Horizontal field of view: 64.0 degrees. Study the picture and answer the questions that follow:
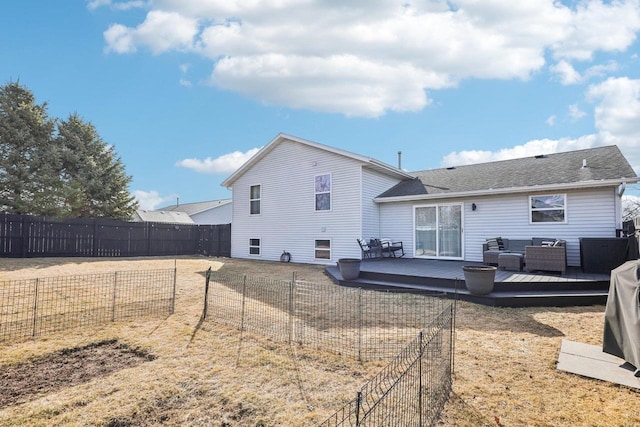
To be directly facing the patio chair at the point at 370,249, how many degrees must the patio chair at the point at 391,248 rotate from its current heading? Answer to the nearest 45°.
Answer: approximately 90° to its right

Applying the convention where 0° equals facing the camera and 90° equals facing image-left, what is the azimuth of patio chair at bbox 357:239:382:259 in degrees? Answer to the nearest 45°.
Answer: approximately 315°

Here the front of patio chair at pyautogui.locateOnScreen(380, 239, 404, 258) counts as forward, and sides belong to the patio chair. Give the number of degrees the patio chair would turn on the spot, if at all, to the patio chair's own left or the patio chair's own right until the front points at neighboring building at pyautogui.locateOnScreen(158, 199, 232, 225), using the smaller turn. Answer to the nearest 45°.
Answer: approximately 180°
